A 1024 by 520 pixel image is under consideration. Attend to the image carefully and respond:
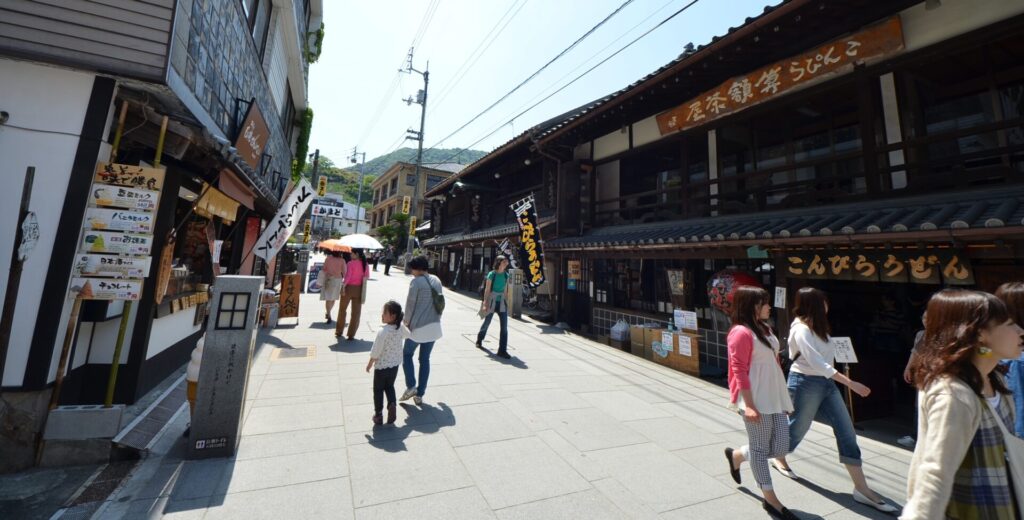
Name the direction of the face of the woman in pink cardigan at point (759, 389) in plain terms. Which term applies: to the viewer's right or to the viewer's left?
to the viewer's right

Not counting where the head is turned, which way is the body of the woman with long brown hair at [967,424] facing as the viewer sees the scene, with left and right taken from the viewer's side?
facing to the right of the viewer

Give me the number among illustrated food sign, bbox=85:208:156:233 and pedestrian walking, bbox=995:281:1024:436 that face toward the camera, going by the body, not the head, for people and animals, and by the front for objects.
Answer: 1

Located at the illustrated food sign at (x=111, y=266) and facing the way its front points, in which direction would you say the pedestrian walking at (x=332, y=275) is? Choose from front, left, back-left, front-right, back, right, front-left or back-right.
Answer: back-left

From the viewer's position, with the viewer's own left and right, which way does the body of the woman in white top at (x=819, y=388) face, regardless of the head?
facing to the right of the viewer

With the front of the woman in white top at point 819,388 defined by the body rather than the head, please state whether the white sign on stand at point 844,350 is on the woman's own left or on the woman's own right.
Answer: on the woman's own left

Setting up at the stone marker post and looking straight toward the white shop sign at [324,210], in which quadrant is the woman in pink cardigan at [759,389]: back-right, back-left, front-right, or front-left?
back-right
